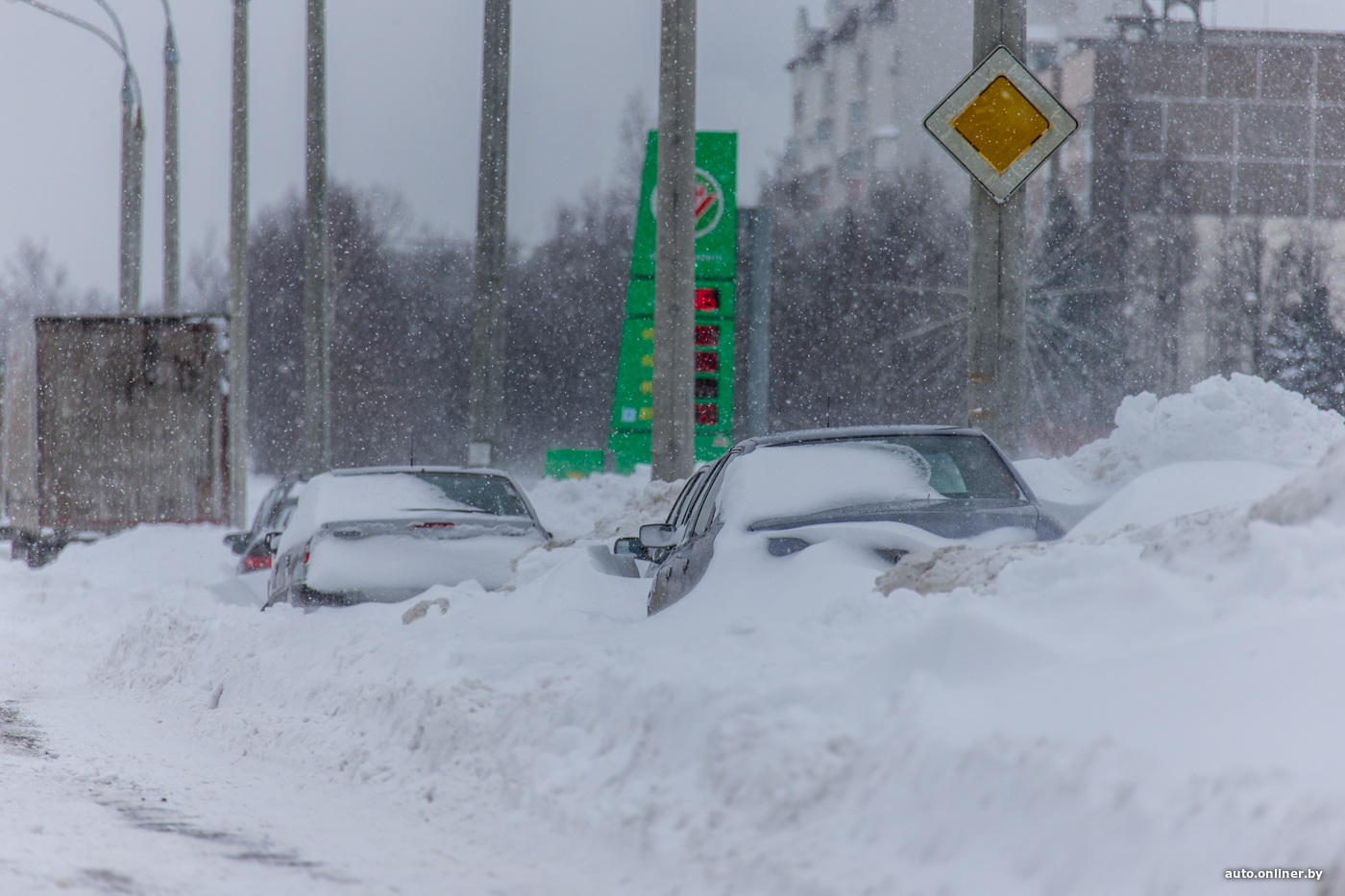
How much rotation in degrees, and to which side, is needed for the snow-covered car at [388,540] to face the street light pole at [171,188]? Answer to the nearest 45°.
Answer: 0° — it already faces it

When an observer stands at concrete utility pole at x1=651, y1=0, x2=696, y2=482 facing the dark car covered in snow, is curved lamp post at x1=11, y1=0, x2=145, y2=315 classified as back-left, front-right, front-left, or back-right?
back-right

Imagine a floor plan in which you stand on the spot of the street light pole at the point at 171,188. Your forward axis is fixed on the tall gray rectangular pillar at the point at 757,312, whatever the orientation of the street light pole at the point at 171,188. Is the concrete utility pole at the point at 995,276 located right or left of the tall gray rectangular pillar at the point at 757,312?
right

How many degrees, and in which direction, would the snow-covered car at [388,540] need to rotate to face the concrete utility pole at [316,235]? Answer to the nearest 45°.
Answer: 0° — it already faces it

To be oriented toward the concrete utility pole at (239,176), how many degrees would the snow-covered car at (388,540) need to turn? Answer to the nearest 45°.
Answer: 0° — it already faces it

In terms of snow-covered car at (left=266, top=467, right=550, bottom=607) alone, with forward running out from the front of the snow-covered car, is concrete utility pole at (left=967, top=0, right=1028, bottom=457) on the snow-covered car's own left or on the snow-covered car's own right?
on the snow-covered car's own right

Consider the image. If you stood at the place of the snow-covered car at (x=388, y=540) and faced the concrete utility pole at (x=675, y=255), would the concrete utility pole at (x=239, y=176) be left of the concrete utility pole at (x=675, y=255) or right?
left

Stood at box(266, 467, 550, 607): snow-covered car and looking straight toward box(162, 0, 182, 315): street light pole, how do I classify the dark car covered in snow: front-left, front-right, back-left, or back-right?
back-right

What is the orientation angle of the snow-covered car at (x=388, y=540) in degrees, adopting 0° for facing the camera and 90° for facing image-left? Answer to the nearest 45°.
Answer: approximately 180°

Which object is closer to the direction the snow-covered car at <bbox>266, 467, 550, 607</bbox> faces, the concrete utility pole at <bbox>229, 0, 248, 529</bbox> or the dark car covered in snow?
the concrete utility pole

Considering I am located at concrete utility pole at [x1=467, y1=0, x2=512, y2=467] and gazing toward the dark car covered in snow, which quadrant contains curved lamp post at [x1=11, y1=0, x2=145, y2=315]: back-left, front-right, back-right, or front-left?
back-right

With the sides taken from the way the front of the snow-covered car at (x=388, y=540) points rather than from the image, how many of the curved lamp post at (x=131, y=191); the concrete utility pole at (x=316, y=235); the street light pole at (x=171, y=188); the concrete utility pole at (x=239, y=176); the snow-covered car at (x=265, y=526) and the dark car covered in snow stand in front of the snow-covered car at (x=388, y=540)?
5

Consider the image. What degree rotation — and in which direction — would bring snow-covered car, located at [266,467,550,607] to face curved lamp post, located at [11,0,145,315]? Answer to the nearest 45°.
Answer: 0° — it already faces it

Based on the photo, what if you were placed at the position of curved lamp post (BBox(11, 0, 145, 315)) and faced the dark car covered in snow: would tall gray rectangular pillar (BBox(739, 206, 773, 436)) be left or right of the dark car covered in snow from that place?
left
